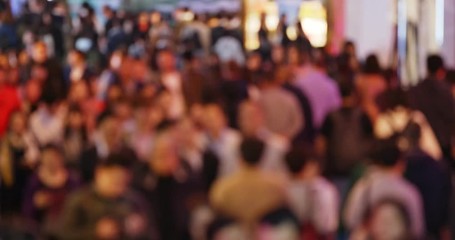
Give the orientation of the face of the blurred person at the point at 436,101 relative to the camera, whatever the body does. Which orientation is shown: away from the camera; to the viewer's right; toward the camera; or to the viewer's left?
away from the camera

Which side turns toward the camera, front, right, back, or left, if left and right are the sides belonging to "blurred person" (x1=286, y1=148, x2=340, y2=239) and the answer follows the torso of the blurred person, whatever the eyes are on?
back

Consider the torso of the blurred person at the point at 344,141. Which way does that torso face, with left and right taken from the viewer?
facing away from the viewer

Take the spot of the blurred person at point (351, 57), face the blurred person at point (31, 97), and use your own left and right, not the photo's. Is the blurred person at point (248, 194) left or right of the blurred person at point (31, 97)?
left
